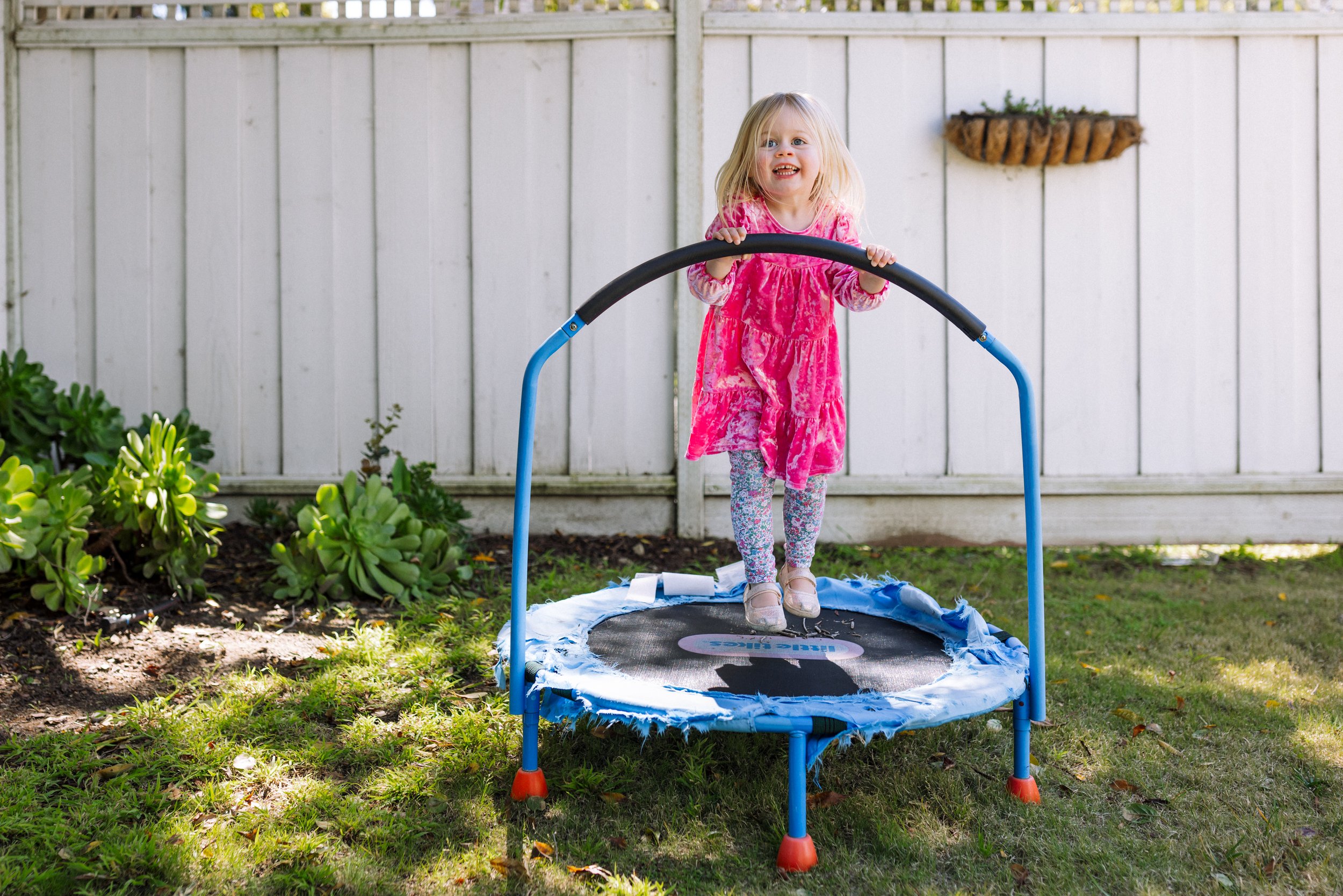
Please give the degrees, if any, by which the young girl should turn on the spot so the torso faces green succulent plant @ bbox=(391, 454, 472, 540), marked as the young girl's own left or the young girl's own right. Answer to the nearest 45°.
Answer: approximately 135° to the young girl's own right

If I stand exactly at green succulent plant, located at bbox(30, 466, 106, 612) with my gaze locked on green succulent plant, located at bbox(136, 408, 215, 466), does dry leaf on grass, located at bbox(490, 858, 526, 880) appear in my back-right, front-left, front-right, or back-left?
back-right

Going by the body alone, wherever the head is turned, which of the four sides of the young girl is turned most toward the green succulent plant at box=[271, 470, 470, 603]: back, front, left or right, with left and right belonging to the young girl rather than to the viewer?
right

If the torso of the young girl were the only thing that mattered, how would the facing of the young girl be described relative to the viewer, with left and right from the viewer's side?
facing the viewer

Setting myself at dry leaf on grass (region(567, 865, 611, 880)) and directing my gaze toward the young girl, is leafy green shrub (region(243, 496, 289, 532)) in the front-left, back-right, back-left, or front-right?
front-left

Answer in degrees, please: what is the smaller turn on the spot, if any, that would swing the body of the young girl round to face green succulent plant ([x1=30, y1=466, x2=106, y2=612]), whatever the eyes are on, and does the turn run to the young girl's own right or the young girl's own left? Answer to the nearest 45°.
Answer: approximately 90° to the young girl's own right

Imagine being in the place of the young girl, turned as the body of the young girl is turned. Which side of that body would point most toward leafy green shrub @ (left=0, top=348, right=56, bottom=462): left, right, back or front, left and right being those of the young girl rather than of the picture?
right

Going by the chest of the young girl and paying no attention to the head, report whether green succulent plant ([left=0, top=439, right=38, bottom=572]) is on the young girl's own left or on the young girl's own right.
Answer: on the young girl's own right

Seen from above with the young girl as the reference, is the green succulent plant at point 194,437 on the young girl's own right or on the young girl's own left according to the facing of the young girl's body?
on the young girl's own right

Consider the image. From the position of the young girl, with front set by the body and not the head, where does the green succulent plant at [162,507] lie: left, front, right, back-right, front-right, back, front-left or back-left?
right

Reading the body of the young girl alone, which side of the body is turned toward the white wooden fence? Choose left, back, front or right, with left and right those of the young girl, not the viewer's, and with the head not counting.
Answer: back
